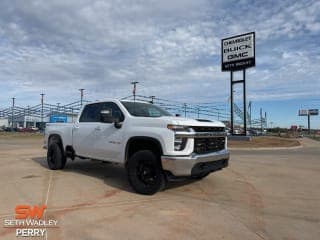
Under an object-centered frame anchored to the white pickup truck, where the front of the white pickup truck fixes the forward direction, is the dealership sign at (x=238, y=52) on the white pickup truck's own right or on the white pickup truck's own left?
on the white pickup truck's own left

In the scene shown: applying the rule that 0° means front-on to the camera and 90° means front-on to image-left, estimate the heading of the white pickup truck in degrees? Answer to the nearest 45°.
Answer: approximately 315°
